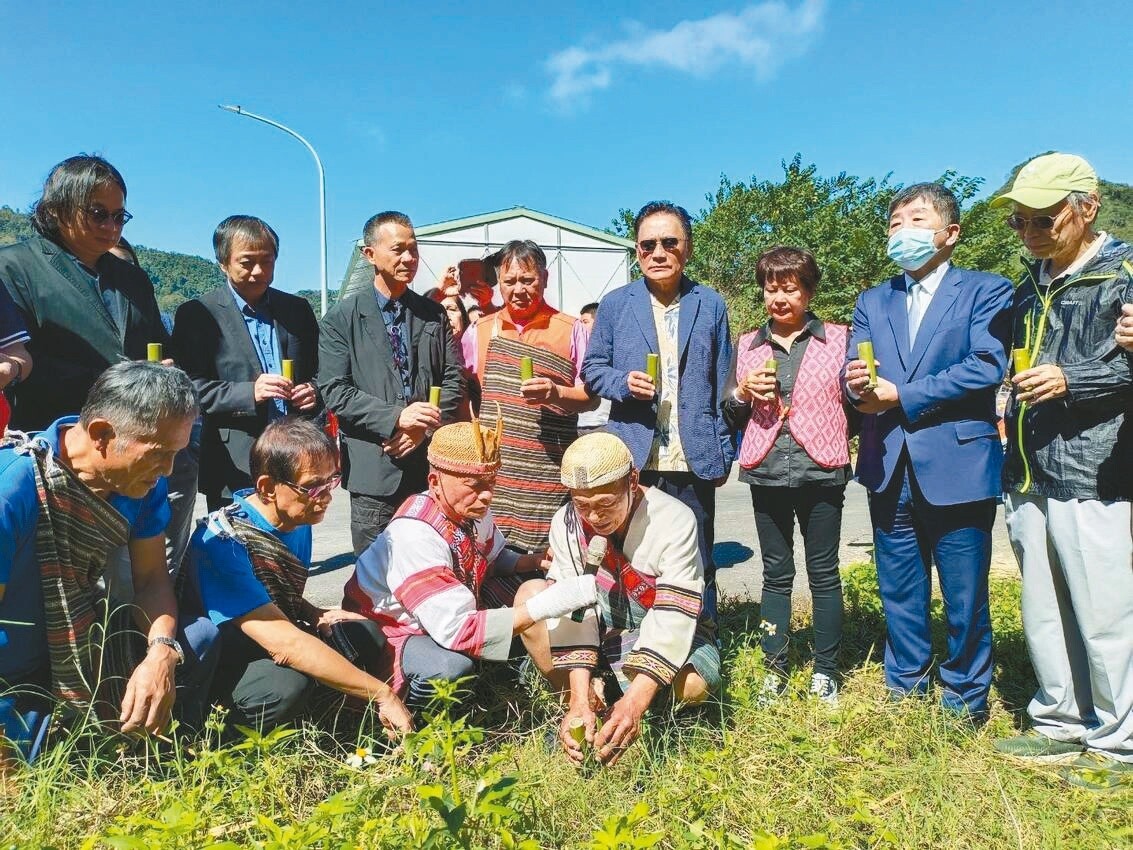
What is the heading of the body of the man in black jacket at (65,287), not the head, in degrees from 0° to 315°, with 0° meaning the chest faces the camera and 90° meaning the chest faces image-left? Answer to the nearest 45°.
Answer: approximately 315°

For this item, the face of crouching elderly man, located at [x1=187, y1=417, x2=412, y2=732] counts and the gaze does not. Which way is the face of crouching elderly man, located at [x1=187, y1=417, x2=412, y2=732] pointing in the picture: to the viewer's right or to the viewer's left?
to the viewer's right

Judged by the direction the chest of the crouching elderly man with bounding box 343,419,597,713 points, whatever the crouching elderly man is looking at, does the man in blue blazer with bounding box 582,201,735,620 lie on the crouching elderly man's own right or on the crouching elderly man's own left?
on the crouching elderly man's own left

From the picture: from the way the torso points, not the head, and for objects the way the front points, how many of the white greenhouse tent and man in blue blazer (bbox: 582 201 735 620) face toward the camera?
2

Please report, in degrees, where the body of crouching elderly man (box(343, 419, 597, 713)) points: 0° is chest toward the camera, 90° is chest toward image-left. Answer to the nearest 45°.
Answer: approximately 315°
